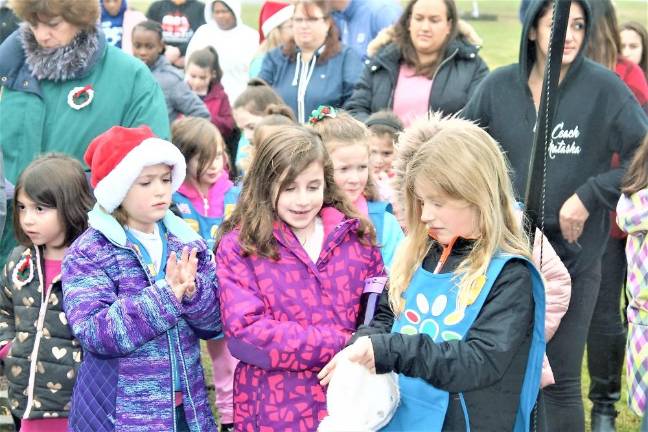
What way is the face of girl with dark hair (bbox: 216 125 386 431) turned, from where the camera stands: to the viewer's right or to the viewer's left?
to the viewer's right

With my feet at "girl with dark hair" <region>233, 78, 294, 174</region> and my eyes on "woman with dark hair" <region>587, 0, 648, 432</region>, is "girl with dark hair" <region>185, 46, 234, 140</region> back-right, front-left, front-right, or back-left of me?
back-left

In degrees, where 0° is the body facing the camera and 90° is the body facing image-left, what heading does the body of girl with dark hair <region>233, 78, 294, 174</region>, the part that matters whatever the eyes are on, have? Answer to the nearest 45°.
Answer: approximately 45°

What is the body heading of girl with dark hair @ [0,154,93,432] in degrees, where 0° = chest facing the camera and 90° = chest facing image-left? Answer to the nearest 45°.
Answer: approximately 45°

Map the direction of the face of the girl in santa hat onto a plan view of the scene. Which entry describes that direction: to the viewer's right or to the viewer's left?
to the viewer's right

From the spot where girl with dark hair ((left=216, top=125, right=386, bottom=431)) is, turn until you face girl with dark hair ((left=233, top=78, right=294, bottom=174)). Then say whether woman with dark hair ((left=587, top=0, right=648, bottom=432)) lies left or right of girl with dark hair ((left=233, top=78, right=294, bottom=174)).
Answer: right

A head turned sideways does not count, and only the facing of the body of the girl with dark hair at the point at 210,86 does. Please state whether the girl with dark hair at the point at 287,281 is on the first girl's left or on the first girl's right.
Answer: on the first girl's left
